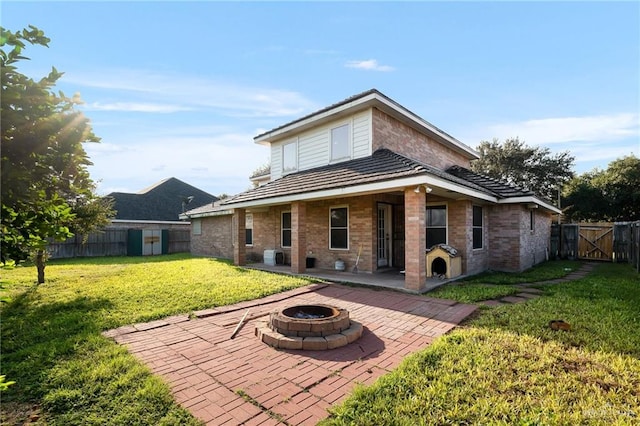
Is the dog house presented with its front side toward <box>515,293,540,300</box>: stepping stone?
no

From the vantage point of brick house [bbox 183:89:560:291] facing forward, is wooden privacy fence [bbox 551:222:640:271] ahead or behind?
behind

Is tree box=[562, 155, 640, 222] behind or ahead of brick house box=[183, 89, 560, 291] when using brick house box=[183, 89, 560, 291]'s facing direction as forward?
behind

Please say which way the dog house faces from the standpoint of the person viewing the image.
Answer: facing the viewer and to the left of the viewer

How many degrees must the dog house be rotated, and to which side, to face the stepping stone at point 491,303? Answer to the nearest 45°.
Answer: approximately 45° to its left

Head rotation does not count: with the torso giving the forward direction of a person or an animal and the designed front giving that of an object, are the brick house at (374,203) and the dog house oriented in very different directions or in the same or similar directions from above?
same or similar directions
